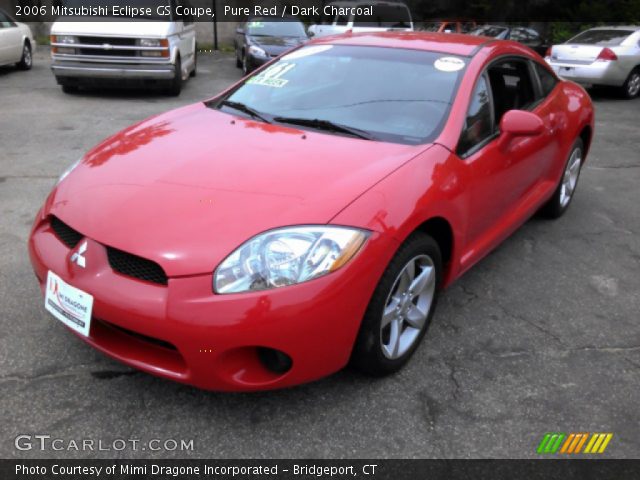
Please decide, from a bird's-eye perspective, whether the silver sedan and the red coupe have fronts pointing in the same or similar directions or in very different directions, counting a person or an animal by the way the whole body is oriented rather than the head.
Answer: very different directions

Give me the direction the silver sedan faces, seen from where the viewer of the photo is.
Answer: facing away from the viewer and to the right of the viewer

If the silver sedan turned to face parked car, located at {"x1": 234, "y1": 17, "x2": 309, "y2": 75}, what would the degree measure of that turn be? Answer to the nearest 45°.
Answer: approximately 135° to its left

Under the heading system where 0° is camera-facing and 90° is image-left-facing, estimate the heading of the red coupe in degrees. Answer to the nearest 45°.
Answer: approximately 45°

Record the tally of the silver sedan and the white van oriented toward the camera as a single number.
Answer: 1

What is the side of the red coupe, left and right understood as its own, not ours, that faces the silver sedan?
back

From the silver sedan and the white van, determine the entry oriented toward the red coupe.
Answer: the white van

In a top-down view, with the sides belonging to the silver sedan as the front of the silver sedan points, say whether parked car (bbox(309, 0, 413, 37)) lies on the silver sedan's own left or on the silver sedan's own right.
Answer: on the silver sedan's own left
